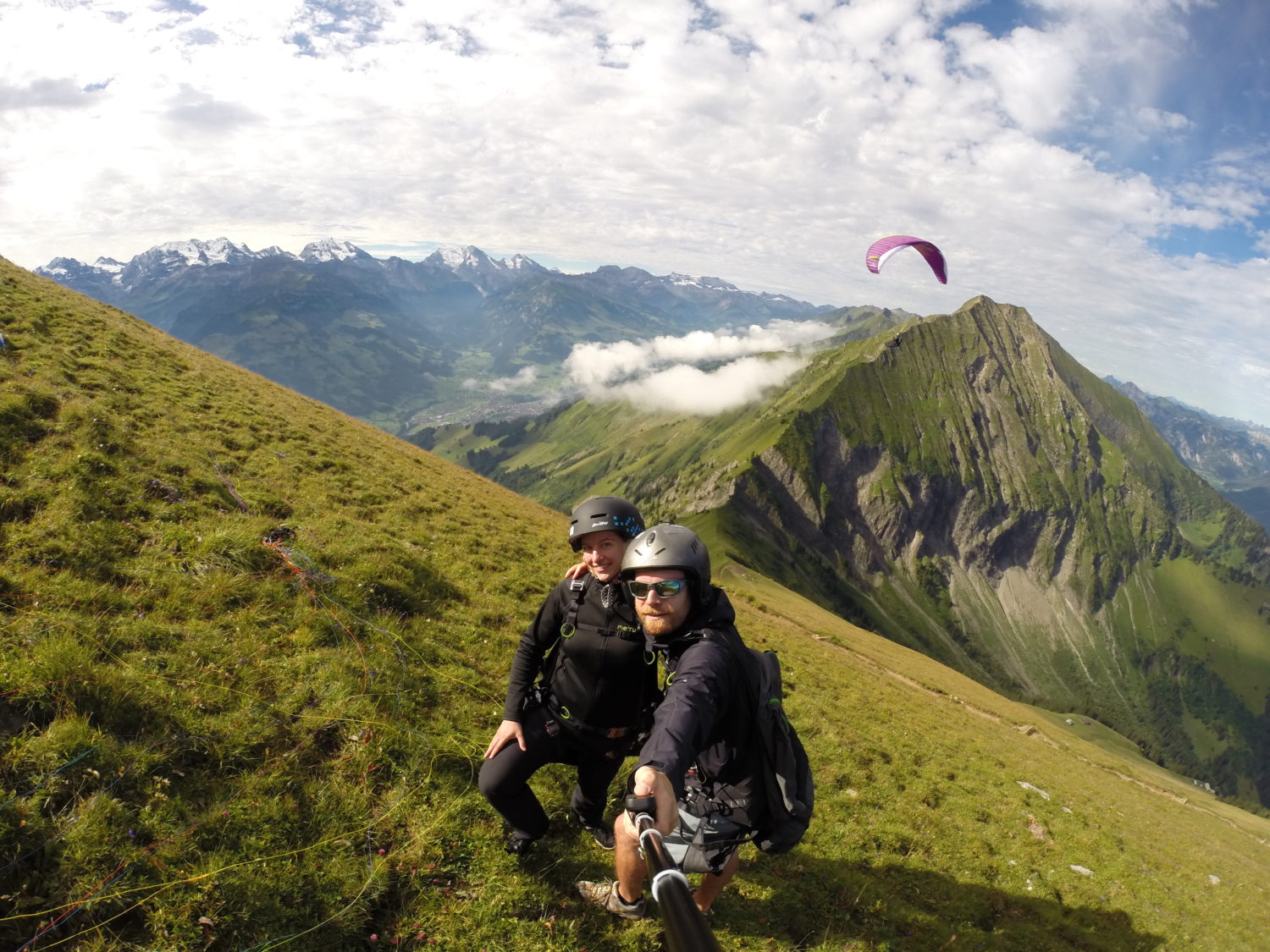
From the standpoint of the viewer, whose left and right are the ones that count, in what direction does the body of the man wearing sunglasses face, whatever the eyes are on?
facing the viewer and to the left of the viewer

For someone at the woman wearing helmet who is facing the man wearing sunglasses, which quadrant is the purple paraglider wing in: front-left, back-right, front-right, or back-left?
back-left

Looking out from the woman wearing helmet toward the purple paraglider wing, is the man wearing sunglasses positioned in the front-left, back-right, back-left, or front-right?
back-right

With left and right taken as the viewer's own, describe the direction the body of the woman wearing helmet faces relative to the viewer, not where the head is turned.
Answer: facing the viewer

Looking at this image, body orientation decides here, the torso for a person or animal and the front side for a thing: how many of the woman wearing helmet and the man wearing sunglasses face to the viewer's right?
0

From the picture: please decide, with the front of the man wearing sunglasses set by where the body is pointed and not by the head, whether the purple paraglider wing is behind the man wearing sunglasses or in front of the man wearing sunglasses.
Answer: behind
